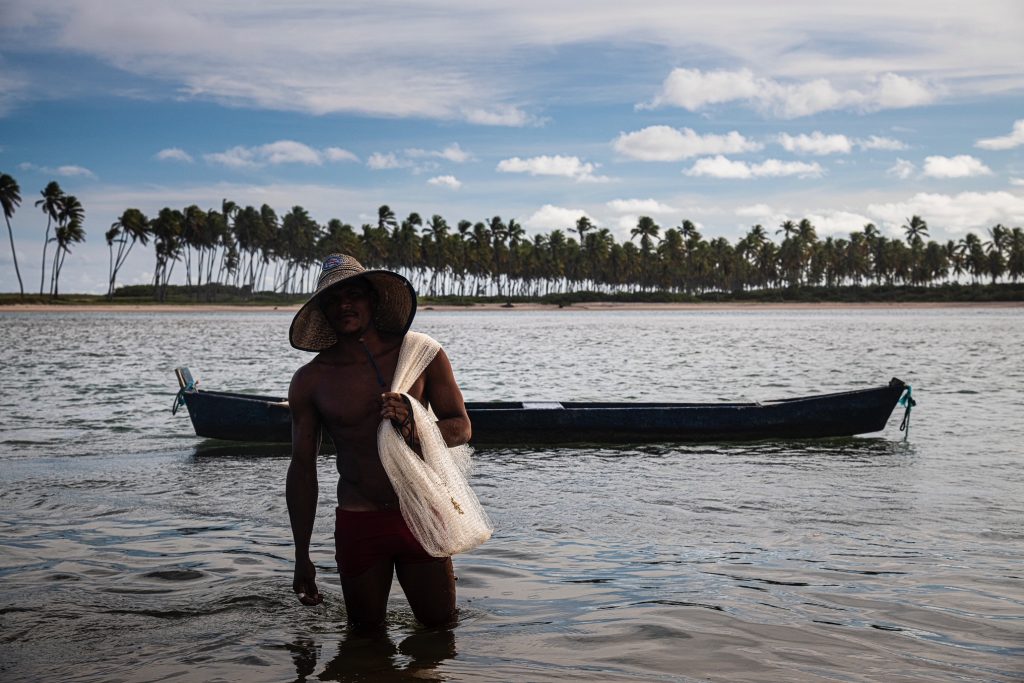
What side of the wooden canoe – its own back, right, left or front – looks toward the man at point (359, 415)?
right

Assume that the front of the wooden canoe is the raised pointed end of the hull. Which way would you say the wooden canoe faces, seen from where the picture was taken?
facing to the right of the viewer
